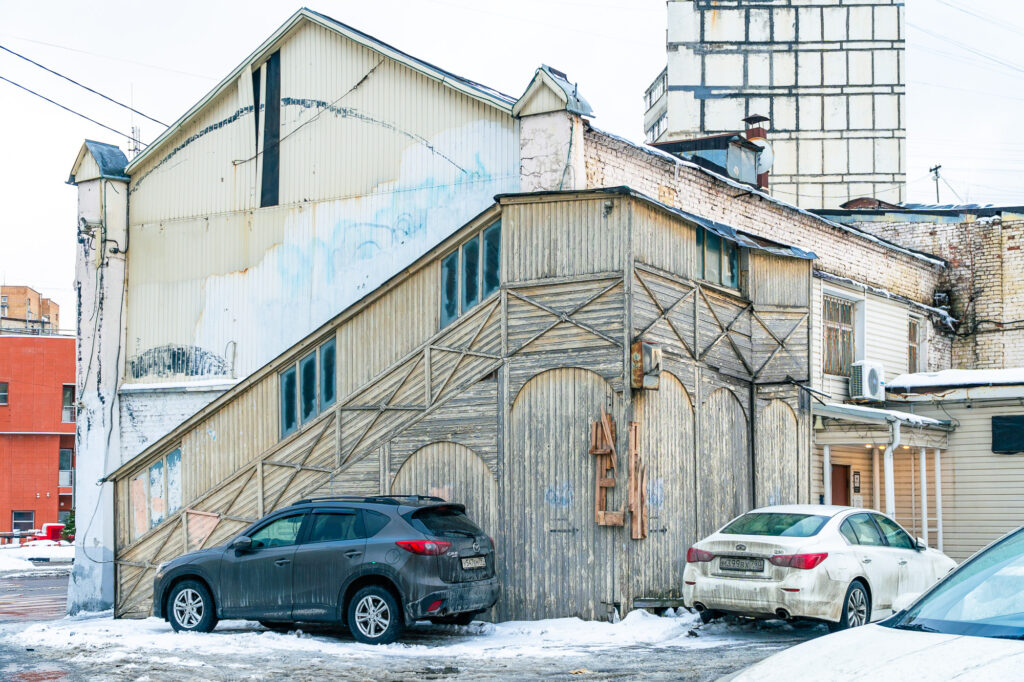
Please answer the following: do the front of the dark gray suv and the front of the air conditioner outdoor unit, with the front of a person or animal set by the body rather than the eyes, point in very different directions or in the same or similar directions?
very different directions

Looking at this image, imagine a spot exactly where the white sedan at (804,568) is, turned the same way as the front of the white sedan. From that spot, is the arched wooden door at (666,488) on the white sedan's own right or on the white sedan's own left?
on the white sedan's own left

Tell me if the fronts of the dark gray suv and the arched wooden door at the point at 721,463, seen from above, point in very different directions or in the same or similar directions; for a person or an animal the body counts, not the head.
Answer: very different directions

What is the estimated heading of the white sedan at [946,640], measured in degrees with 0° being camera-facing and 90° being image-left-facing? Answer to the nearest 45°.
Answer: approximately 45°

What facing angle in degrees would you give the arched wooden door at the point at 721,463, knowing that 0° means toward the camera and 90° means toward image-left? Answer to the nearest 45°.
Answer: approximately 315°

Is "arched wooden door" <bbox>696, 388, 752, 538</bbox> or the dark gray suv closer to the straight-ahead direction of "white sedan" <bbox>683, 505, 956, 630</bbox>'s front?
the arched wooden door

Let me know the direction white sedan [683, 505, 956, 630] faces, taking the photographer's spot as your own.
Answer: facing away from the viewer and to the right of the viewer

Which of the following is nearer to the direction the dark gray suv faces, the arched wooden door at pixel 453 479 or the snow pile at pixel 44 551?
the snow pile

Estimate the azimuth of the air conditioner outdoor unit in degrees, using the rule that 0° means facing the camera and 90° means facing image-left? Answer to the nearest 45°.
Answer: approximately 315°
